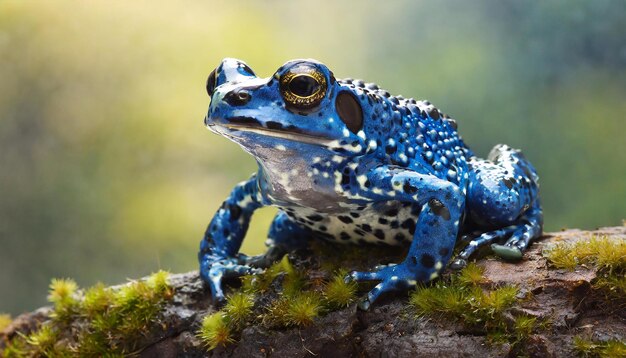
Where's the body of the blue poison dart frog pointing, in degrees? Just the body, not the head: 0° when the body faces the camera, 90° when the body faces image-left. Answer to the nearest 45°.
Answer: approximately 45°
